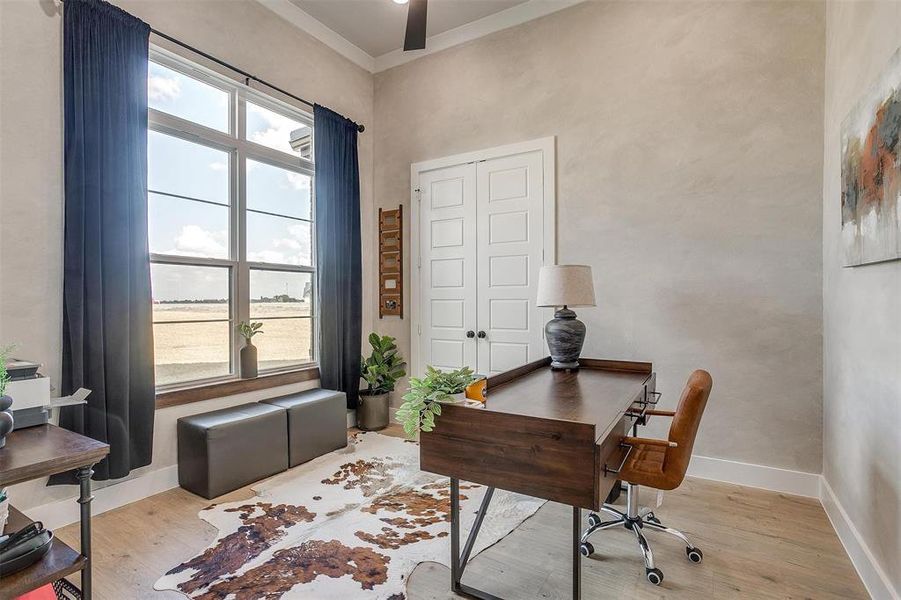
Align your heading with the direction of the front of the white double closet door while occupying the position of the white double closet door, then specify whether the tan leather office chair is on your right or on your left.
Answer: on your left

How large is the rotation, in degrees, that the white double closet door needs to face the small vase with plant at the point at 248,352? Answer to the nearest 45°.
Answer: approximately 45° to its right

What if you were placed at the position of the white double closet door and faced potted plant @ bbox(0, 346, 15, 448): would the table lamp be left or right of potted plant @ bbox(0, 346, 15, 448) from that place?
left

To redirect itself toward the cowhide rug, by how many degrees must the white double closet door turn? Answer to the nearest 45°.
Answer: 0° — it already faces it

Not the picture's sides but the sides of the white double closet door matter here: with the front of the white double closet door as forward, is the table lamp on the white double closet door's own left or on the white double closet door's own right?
on the white double closet door's own left

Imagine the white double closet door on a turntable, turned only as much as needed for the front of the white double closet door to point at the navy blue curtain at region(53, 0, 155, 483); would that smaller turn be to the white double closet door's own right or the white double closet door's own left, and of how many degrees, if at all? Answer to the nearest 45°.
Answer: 0° — it already faces it

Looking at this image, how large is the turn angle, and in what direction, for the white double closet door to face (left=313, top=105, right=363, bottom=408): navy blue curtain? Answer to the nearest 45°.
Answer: approximately 45° to its right

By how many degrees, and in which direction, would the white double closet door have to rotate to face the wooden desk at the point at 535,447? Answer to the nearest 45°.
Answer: approximately 45° to its left

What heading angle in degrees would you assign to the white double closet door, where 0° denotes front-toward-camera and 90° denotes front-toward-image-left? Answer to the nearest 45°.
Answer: approximately 45°
